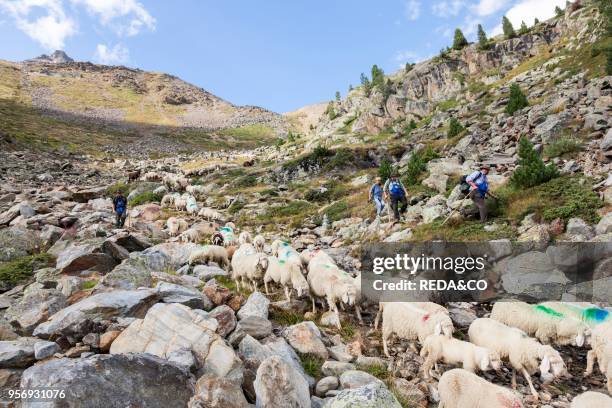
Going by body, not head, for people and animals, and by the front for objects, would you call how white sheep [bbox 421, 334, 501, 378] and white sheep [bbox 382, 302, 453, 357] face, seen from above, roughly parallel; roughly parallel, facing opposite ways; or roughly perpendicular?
roughly parallel

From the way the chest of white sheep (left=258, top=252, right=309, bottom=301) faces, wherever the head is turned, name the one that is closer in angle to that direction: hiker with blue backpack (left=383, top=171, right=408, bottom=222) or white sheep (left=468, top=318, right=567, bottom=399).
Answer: the white sheep

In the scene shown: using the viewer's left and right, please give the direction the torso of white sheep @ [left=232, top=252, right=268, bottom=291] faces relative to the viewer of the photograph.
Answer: facing the viewer and to the right of the viewer

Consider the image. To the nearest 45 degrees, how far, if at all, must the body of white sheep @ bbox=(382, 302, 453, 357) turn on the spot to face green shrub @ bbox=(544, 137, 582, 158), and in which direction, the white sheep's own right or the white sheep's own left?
approximately 45° to the white sheep's own left

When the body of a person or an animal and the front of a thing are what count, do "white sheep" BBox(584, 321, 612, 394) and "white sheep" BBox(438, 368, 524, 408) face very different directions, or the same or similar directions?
same or similar directions

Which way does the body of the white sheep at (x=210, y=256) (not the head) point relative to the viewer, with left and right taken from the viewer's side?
facing to the right of the viewer

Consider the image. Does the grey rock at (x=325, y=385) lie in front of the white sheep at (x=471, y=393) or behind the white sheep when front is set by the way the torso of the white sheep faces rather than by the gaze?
behind

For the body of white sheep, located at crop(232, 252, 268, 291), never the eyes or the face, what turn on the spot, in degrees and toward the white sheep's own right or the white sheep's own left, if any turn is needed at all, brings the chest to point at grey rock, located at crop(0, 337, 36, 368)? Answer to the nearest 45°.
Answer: approximately 90° to the white sheep's own right

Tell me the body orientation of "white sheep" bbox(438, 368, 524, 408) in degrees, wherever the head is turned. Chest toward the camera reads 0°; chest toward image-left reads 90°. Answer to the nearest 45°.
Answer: approximately 270°

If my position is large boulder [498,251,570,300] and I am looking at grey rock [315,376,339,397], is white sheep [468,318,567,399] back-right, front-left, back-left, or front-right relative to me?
front-left

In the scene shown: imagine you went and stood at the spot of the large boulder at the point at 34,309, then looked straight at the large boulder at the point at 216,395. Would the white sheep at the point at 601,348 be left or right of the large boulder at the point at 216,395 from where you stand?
left

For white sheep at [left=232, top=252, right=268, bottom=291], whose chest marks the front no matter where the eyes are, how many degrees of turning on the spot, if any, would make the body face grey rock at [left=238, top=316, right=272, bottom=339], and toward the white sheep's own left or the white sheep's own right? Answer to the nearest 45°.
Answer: approximately 45° to the white sheep's own right

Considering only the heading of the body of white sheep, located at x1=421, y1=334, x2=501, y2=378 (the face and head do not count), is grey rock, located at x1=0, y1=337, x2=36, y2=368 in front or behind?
behind

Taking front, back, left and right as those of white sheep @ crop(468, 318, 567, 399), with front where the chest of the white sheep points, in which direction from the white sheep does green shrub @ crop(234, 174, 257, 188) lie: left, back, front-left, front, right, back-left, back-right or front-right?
back

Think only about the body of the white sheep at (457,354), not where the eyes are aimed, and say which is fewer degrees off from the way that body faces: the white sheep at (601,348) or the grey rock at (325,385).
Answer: the white sheep
